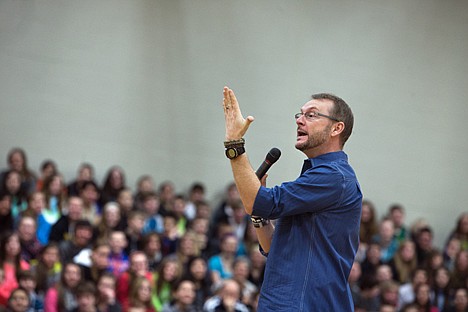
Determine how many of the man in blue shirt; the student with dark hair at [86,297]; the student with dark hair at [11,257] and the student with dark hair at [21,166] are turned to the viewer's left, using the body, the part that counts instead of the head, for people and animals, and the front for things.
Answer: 1

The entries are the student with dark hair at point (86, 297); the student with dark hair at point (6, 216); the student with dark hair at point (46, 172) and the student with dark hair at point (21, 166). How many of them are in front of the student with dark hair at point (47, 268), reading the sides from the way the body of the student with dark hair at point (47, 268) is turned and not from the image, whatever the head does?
1

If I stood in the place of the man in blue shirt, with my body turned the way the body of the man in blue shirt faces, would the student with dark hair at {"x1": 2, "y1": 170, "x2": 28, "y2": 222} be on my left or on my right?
on my right

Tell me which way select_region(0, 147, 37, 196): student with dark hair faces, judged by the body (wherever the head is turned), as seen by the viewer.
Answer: toward the camera

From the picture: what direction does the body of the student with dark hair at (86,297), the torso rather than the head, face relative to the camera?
toward the camera

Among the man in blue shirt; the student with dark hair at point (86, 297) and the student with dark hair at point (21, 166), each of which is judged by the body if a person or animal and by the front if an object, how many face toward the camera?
2

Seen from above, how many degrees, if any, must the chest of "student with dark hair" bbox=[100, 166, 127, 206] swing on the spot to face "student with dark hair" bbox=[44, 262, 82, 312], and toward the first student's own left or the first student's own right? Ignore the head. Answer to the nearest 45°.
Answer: approximately 45° to the first student's own right

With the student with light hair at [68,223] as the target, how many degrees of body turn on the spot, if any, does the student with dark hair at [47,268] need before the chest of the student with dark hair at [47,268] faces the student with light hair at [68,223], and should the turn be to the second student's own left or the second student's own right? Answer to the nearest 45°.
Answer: approximately 135° to the second student's own left

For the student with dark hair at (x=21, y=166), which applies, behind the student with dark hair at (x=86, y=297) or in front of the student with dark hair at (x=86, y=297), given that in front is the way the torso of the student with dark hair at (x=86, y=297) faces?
behind

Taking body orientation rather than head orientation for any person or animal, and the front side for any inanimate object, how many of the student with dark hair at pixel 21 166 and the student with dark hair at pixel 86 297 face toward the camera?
2
